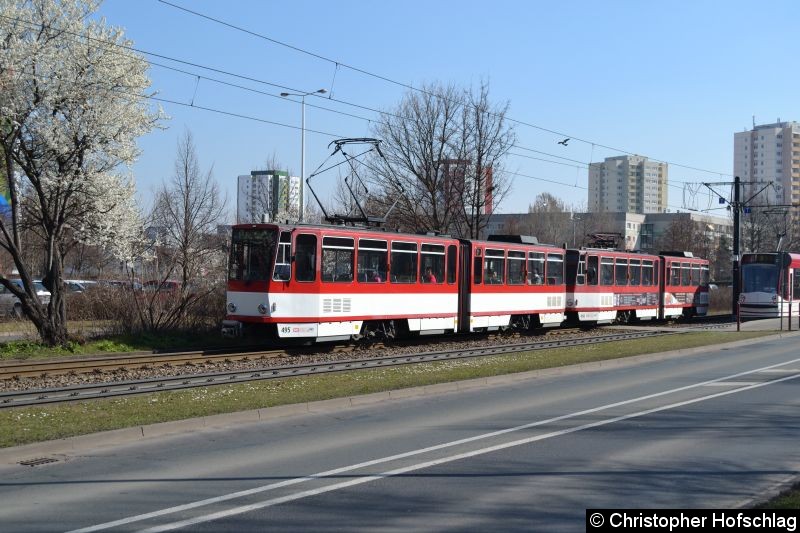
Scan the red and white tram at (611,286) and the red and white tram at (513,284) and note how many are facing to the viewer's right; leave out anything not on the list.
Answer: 0

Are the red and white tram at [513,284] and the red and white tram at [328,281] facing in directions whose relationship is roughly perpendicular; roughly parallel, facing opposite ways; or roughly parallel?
roughly parallel

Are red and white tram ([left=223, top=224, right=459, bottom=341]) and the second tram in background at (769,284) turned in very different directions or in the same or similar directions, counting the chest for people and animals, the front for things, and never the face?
same or similar directions

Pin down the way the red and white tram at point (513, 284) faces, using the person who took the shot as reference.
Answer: facing the viewer and to the left of the viewer

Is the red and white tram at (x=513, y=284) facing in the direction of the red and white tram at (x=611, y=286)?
no

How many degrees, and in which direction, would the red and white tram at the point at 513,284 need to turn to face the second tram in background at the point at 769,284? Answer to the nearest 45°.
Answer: approximately 180°

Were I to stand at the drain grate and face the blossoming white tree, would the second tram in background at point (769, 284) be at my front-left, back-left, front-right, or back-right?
front-right

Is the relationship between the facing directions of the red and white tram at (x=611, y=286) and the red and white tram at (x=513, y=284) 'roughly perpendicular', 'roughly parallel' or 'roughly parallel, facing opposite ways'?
roughly parallel

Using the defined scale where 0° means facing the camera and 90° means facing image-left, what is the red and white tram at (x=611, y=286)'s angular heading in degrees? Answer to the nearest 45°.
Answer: approximately 45°

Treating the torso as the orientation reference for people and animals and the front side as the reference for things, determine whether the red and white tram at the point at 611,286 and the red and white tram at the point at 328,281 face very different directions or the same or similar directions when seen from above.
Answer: same or similar directions

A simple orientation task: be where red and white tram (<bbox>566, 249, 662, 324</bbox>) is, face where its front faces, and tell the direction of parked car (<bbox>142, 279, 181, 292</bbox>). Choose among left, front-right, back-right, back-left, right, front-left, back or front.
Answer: front

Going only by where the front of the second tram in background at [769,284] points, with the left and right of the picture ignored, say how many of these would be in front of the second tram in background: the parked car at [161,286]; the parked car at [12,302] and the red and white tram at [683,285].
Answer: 3

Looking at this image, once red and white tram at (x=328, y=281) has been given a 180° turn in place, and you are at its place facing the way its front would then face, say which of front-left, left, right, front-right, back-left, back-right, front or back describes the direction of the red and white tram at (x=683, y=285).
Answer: front

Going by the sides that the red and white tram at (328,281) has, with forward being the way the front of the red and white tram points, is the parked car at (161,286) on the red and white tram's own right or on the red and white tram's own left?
on the red and white tram's own right

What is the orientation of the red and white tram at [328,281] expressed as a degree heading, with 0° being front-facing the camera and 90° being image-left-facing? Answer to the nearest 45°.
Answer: approximately 45°

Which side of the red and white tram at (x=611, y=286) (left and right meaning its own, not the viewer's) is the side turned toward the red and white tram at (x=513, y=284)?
front

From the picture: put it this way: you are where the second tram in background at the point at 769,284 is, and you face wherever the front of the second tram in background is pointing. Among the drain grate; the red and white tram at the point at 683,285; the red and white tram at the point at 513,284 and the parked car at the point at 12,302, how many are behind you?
0

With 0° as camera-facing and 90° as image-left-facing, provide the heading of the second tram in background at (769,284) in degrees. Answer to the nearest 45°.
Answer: approximately 45°

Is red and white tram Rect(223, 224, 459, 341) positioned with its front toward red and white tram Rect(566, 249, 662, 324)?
no

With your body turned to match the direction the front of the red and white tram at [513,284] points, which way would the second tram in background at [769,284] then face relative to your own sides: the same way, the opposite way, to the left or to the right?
the same way
